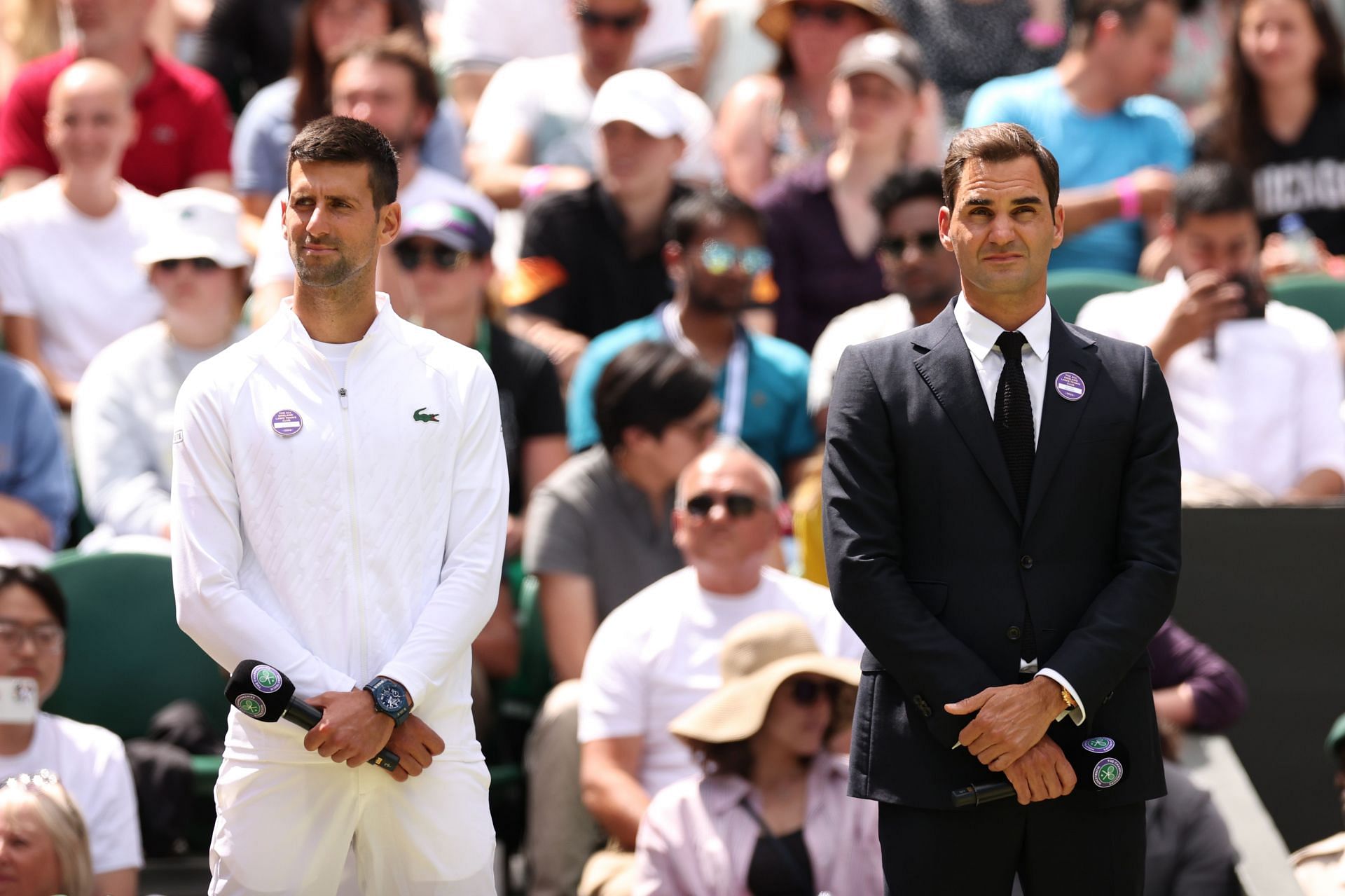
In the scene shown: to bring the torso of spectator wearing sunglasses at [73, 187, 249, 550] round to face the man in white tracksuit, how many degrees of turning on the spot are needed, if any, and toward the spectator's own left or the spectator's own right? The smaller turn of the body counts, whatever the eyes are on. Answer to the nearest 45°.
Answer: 0° — they already face them

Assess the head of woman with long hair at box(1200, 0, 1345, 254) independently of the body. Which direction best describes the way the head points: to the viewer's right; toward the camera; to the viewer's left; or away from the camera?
toward the camera

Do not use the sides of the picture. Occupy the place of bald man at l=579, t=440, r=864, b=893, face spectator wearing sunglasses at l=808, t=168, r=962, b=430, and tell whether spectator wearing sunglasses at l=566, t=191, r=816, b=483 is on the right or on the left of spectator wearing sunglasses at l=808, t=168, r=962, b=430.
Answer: left

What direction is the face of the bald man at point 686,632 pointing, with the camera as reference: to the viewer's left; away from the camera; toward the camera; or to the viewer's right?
toward the camera

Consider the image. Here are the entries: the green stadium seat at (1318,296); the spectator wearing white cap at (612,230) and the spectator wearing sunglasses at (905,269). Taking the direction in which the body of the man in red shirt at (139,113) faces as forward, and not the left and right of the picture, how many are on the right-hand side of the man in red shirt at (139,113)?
0

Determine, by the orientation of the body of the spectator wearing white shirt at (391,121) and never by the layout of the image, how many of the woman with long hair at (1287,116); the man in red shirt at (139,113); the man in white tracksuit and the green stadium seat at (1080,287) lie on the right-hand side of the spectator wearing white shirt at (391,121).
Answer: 1

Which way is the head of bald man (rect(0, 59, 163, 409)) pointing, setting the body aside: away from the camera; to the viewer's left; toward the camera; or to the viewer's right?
toward the camera

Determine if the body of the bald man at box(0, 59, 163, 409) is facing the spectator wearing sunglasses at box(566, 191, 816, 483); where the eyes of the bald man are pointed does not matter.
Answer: no

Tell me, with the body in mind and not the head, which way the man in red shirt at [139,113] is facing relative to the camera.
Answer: toward the camera

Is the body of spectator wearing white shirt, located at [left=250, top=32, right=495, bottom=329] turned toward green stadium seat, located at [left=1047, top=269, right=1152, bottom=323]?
no

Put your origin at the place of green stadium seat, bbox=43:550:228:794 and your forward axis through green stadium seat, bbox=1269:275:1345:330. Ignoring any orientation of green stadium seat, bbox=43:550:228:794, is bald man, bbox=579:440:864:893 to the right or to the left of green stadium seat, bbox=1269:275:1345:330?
right

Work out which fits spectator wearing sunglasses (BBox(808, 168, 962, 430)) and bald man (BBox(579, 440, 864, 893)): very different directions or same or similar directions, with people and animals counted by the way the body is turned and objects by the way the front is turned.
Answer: same or similar directions

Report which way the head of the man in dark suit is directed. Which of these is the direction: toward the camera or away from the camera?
toward the camera

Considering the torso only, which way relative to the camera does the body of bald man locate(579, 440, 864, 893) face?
toward the camera

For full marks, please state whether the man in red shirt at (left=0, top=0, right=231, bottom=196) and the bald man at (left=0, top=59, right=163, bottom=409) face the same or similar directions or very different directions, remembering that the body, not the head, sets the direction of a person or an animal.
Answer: same or similar directions

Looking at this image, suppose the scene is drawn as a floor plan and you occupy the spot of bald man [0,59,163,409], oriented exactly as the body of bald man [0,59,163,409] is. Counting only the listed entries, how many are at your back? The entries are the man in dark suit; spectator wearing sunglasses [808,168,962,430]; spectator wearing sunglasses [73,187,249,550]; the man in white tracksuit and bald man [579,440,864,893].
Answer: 0

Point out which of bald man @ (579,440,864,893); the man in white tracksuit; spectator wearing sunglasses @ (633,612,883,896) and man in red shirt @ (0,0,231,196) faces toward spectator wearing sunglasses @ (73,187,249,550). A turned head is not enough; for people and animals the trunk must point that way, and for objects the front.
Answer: man in red shirt @ (0,0,231,196)

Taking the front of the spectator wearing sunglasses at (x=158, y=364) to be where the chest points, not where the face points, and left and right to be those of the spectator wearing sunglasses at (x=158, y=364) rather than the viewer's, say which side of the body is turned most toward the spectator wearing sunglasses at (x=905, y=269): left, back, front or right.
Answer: left

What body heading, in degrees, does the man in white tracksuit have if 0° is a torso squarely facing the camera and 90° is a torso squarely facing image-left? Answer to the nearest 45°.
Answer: approximately 0°

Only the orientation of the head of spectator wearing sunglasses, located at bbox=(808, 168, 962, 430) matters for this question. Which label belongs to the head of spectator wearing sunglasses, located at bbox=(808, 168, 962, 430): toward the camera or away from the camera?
toward the camera
